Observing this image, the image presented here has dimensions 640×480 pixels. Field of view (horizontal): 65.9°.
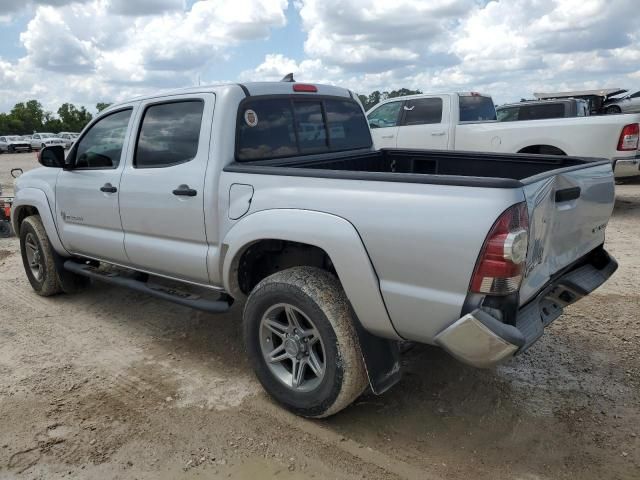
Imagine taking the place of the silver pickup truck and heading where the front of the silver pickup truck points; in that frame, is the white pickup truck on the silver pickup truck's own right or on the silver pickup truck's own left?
on the silver pickup truck's own right

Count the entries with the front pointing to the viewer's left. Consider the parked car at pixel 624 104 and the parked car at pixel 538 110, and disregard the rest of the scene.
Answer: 2

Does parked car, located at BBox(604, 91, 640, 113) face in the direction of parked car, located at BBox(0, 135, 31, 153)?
yes

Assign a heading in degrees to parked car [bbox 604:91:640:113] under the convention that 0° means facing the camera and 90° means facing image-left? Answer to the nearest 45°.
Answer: approximately 90°

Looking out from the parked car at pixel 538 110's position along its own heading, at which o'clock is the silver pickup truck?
The silver pickup truck is roughly at 9 o'clock from the parked car.

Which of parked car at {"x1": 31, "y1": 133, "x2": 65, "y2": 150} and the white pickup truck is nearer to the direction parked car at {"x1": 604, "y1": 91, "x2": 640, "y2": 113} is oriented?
the parked car

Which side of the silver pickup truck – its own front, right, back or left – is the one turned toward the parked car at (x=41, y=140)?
front

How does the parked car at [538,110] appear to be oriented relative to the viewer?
to the viewer's left

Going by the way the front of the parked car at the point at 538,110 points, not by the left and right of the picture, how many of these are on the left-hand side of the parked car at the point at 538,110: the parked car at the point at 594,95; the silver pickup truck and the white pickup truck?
2

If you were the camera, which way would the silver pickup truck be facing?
facing away from the viewer and to the left of the viewer
